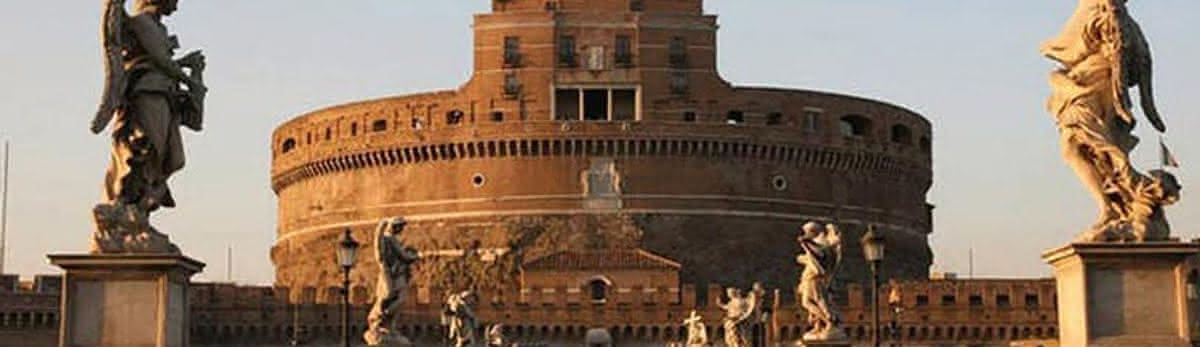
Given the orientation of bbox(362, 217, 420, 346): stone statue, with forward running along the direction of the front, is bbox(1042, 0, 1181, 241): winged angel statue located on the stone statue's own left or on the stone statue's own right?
on the stone statue's own right

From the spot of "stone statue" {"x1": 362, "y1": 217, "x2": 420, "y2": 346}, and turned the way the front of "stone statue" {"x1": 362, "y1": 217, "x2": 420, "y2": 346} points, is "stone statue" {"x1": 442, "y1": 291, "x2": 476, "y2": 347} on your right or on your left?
on your left

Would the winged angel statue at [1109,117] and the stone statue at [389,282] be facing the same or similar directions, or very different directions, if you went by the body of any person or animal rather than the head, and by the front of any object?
very different directions

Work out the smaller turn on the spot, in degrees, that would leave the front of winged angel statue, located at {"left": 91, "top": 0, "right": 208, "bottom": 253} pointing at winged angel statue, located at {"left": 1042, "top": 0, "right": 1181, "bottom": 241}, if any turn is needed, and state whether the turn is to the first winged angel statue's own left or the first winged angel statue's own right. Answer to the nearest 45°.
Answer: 0° — it already faces it

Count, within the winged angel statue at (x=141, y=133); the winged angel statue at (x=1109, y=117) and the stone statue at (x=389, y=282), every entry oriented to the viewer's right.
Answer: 2

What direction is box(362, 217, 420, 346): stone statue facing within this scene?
to the viewer's right

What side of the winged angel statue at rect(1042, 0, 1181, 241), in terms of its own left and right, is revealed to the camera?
left

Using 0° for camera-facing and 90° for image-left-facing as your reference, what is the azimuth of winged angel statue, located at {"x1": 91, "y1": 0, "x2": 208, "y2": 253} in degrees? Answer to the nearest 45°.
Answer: approximately 270°

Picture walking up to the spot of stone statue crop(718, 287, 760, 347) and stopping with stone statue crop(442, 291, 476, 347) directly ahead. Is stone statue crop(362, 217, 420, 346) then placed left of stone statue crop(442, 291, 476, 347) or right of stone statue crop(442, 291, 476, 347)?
left

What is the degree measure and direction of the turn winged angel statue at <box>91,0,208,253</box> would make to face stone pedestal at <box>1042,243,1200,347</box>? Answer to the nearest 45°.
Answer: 0° — it already faces it
